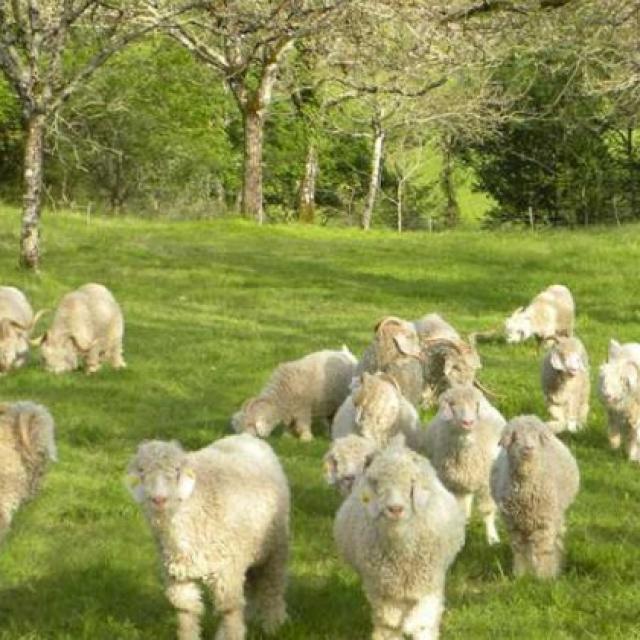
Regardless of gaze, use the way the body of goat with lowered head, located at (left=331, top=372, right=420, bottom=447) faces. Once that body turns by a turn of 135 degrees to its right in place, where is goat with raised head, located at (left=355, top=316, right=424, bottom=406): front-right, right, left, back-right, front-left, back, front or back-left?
front-right

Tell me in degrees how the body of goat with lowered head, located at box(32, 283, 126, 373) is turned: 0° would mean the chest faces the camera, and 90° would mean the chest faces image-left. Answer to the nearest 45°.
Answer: approximately 45°

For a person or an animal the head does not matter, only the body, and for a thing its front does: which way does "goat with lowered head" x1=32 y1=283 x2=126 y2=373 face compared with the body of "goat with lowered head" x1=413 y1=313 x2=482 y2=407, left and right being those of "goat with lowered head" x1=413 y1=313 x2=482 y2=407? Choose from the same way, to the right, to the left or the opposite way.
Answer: to the right

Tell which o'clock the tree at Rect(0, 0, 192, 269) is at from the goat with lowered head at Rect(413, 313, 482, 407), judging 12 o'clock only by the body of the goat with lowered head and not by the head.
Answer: The tree is roughly at 6 o'clock from the goat with lowered head.

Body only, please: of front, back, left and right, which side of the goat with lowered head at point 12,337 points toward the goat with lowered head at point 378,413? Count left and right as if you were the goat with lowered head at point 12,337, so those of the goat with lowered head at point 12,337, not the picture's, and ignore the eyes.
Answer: front

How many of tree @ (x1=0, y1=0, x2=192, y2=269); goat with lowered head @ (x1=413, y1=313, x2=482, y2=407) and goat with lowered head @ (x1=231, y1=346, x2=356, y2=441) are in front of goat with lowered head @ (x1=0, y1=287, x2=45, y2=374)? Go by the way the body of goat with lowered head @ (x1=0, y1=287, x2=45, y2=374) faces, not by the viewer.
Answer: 2

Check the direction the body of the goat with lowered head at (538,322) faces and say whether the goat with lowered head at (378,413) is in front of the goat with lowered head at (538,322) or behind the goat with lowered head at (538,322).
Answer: in front
